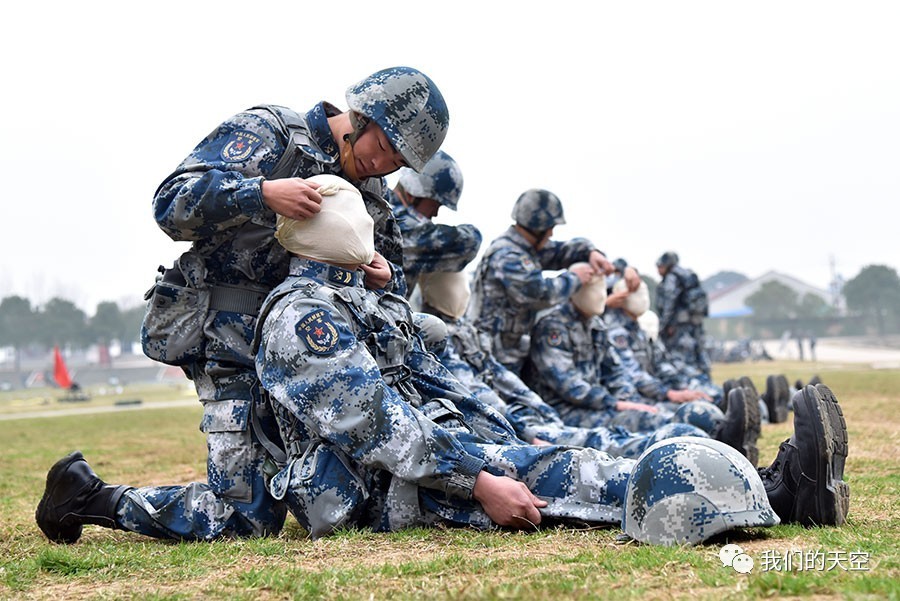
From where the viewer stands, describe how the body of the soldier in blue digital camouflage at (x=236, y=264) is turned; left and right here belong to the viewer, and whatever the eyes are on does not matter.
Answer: facing to the right of the viewer

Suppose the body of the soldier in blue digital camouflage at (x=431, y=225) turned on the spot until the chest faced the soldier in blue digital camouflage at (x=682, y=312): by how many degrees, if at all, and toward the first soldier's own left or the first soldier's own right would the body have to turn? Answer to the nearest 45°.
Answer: approximately 45° to the first soldier's own left

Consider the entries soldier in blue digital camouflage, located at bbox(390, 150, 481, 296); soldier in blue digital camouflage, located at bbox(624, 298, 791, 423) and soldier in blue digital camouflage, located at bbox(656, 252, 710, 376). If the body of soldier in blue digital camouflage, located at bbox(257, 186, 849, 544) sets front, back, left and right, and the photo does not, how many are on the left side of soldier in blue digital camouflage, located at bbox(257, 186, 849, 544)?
3

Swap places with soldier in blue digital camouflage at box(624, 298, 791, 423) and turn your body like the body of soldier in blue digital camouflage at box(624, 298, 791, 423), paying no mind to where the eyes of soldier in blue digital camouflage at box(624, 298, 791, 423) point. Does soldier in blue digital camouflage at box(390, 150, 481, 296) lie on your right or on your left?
on your right

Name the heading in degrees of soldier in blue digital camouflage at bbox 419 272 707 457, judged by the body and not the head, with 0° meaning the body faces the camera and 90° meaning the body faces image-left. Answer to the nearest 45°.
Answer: approximately 270°

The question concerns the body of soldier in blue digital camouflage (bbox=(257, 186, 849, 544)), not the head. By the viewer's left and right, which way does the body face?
facing to the right of the viewer

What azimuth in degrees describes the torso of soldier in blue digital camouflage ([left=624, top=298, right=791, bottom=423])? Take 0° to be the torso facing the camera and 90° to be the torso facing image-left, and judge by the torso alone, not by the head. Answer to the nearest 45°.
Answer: approximately 270°

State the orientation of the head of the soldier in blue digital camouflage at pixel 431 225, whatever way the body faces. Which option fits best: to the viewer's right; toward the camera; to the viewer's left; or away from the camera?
to the viewer's right
